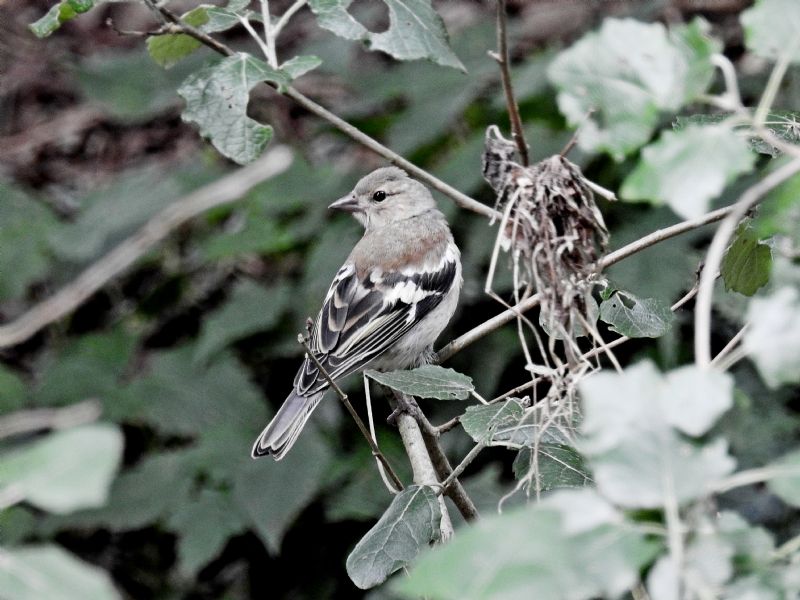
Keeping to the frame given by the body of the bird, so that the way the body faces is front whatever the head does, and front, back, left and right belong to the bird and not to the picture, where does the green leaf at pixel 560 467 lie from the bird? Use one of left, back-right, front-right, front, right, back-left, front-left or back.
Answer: back-right

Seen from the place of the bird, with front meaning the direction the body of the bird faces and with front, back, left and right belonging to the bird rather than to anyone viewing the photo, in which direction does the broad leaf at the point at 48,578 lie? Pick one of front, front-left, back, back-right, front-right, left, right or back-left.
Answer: back-right

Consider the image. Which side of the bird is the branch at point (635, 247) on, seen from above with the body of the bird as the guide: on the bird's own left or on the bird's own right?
on the bird's own right
